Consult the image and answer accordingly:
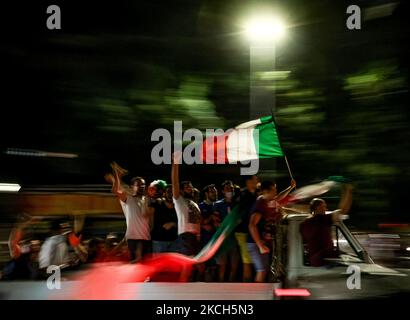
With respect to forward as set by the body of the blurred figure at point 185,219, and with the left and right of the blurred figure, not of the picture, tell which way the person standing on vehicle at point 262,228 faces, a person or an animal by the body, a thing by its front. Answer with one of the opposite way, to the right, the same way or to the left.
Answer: the same way

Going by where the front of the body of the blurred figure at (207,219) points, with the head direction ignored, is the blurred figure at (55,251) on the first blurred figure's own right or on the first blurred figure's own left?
on the first blurred figure's own right

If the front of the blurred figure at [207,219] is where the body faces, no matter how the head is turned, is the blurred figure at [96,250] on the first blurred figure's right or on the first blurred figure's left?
on the first blurred figure's right

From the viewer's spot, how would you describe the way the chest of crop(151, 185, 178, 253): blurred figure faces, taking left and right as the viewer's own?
facing the viewer and to the right of the viewer

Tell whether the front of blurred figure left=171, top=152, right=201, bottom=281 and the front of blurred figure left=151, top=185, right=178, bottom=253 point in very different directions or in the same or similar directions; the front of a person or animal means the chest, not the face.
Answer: same or similar directions

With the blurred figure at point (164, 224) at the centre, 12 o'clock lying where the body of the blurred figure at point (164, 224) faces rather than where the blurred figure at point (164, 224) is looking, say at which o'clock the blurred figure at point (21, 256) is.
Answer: the blurred figure at point (21, 256) is roughly at 4 o'clock from the blurred figure at point (164, 224).
